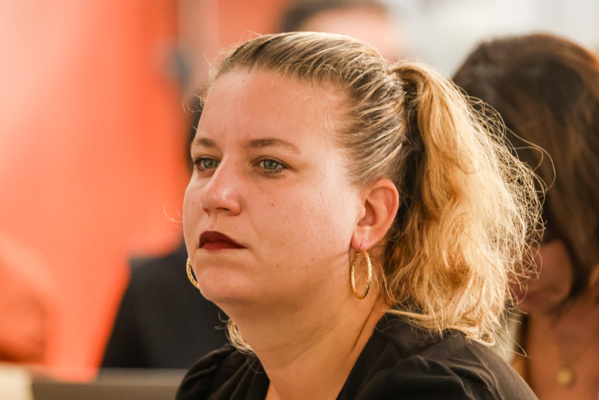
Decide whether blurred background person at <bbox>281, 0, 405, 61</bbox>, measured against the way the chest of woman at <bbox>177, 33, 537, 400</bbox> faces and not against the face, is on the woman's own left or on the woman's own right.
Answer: on the woman's own right

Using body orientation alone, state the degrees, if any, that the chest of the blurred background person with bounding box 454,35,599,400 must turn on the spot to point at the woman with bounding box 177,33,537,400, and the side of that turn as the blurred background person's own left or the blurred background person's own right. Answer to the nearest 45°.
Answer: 0° — they already face them

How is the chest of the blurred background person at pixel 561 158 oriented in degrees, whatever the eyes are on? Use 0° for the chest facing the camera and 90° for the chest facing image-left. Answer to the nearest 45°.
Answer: approximately 45°

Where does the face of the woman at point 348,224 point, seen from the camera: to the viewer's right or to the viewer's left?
to the viewer's left

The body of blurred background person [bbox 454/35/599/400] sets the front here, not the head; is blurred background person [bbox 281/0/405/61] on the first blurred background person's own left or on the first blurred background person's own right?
on the first blurred background person's own right

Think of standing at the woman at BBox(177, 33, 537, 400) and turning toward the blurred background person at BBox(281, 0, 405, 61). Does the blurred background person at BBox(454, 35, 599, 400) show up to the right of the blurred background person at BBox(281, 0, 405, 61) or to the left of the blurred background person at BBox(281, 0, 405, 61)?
right
